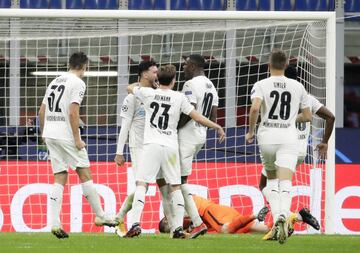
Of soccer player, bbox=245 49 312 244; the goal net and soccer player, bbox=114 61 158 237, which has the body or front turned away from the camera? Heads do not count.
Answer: soccer player, bbox=245 49 312 244

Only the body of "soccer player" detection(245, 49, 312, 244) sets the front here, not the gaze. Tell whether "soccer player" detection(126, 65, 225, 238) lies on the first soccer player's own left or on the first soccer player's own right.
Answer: on the first soccer player's own left

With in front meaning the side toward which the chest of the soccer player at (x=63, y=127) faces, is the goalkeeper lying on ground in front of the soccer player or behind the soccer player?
in front

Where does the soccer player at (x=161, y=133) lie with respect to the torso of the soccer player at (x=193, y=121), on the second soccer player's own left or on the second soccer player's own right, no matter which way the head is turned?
on the second soccer player's own left

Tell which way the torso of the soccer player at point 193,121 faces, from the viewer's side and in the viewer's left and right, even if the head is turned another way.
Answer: facing away from the viewer and to the left of the viewer

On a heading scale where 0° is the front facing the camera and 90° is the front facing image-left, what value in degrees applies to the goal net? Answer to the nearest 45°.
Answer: approximately 0°

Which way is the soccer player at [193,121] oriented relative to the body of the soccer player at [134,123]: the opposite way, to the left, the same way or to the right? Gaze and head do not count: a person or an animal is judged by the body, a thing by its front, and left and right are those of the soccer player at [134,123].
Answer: the opposite way

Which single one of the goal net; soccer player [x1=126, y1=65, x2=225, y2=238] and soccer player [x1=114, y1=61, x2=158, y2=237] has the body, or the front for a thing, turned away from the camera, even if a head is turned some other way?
soccer player [x1=126, y1=65, x2=225, y2=238]

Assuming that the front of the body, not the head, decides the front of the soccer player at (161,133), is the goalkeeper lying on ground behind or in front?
in front

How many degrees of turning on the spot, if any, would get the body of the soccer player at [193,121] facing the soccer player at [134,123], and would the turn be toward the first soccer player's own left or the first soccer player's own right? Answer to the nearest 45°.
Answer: approximately 45° to the first soccer player's own left

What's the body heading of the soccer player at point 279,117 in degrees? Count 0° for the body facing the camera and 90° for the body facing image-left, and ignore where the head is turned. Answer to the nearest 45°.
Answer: approximately 180°

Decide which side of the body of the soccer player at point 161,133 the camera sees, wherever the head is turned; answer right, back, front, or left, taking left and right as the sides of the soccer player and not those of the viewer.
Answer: back

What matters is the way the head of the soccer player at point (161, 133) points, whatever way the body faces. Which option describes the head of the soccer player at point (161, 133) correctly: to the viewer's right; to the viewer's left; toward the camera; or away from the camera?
away from the camera

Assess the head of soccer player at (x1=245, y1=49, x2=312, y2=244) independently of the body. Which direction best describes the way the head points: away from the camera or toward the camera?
away from the camera
